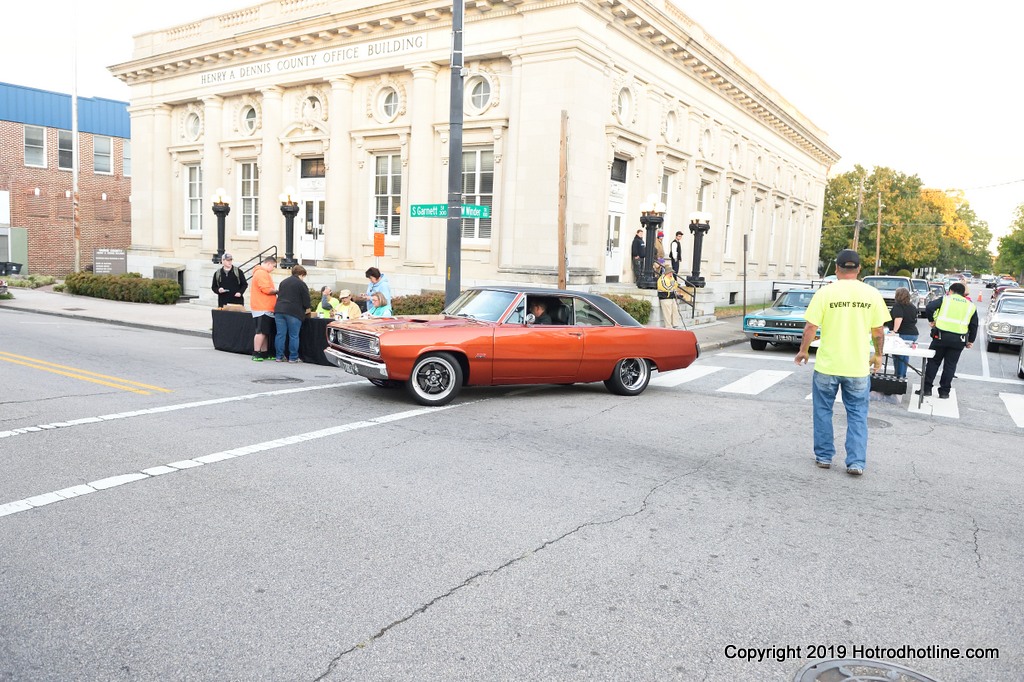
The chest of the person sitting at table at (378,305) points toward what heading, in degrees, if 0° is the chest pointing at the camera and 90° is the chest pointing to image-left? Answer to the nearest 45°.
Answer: approximately 45°

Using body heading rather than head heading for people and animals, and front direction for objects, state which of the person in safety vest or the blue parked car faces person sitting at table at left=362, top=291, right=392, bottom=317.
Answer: the blue parked car

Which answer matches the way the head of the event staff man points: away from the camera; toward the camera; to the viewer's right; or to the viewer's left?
away from the camera

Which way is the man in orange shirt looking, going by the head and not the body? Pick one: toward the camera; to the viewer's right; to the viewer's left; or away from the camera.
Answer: to the viewer's right

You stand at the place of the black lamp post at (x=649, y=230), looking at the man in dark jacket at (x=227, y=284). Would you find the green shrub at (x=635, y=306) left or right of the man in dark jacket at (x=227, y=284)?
left

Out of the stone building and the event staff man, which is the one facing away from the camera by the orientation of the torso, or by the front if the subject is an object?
the event staff man

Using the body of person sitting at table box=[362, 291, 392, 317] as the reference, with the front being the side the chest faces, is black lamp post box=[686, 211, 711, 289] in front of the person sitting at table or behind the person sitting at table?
behind

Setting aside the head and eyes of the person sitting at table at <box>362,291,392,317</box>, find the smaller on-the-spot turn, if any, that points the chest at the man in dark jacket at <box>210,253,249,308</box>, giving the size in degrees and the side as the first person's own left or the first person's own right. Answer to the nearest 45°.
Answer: approximately 90° to the first person's own right

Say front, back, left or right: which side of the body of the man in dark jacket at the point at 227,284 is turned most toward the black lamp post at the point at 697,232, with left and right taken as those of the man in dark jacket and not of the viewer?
left

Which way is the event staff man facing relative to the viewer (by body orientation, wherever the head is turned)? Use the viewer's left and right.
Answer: facing away from the viewer

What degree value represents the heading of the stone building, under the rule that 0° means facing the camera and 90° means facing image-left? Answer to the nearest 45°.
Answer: approximately 45°
